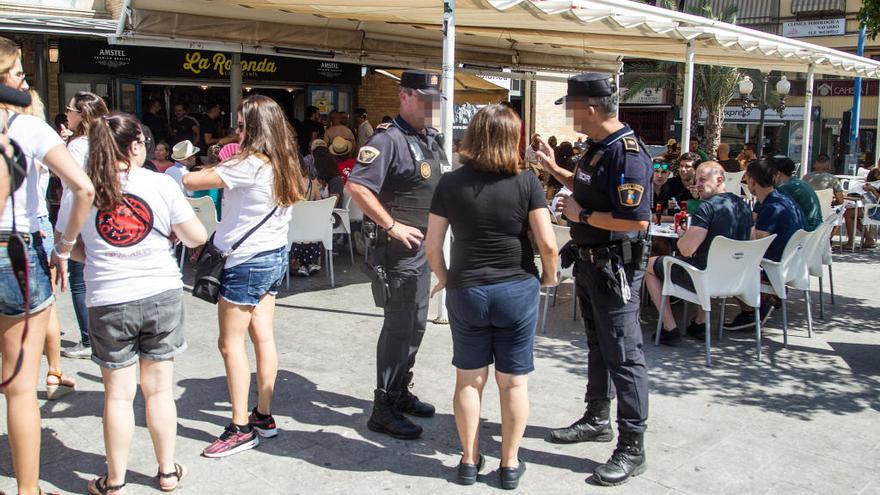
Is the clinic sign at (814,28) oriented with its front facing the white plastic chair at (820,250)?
yes

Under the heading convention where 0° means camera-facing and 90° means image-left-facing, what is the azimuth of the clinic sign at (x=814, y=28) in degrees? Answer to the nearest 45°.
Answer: approximately 0°

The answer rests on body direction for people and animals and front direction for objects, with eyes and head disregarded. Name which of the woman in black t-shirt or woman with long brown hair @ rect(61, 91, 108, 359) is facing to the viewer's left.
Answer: the woman with long brown hair

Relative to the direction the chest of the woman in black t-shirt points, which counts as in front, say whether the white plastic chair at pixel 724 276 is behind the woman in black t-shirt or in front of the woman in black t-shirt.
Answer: in front

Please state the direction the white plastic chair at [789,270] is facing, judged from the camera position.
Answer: facing away from the viewer and to the left of the viewer

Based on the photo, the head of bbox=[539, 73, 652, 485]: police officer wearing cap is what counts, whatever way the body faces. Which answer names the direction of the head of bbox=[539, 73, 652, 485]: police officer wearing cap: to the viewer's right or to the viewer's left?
to the viewer's left

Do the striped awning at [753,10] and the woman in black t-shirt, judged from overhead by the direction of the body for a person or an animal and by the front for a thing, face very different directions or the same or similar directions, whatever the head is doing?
very different directions

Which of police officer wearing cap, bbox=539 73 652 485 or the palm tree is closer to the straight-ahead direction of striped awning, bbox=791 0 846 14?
the police officer wearing cap
